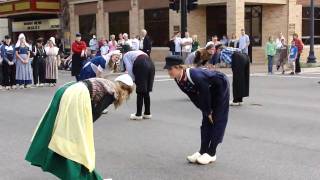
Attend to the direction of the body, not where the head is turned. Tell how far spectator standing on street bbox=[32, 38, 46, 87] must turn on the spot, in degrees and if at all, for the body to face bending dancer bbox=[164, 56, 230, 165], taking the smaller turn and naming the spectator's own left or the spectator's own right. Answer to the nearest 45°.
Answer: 0° — they already face them

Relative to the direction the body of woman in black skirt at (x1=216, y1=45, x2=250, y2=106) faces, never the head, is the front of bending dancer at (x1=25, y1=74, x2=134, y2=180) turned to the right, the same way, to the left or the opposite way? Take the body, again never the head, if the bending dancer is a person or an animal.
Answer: the opposite way

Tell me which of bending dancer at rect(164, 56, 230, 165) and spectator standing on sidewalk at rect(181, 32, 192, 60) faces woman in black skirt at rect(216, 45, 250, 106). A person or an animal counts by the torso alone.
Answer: the spectator standing on sidewalk

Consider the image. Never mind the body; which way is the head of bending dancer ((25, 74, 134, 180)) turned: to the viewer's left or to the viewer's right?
to the viewer's right

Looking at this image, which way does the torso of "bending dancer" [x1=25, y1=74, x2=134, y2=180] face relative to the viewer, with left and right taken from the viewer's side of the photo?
facing to the right of the viewer

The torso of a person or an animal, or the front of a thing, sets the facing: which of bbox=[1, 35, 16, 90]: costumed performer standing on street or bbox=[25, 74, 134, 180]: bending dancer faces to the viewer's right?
the bending dancer

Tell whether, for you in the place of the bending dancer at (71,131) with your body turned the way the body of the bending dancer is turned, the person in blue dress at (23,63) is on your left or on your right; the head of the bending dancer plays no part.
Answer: on your left

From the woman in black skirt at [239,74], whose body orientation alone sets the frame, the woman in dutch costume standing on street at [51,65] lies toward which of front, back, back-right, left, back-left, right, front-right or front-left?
front-right

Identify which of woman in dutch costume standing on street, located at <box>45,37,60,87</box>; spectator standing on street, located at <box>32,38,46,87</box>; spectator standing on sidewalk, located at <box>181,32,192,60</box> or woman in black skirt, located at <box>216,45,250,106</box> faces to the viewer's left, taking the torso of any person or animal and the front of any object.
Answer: the woman in black skirt

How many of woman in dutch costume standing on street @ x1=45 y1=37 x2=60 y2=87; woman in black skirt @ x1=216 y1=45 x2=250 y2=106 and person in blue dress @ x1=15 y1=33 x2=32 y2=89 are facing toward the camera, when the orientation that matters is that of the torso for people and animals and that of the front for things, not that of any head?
2

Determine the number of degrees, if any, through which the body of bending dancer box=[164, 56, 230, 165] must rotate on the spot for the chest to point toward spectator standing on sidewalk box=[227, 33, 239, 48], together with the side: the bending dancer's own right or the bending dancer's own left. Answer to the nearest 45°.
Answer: approximately 90° to the bending dancer's own right

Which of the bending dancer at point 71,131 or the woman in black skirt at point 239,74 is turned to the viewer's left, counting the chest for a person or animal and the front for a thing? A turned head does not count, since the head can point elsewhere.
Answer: the woman in black skirt

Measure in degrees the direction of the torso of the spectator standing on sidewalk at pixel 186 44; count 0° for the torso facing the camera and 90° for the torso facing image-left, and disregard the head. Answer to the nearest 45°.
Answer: approximately 0°

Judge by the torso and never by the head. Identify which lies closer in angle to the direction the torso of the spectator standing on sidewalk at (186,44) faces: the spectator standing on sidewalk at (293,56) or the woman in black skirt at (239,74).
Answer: the woman in black skirt
